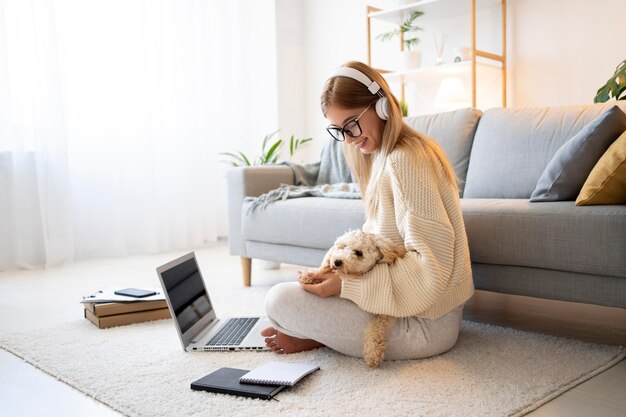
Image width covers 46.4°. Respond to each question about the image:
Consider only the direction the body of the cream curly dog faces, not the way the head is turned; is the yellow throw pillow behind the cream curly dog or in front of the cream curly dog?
behind

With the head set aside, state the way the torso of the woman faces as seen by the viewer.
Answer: to the viewer's left

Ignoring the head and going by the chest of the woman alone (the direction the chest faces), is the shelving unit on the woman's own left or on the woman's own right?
on the woman's own right

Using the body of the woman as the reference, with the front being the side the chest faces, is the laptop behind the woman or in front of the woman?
in front

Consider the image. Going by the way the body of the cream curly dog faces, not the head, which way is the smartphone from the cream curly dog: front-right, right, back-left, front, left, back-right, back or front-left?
front

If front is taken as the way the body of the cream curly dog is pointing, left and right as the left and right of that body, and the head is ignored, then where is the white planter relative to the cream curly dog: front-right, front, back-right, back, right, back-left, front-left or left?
back-right

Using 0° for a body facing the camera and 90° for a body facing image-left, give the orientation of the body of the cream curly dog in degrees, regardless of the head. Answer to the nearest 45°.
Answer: approximately 45°
